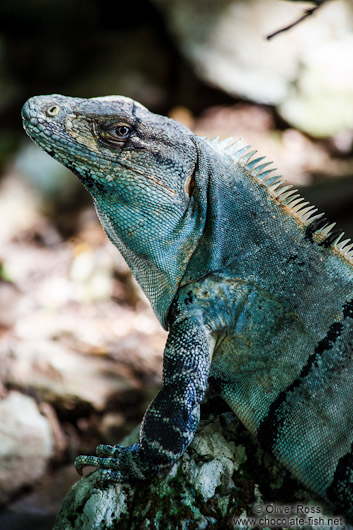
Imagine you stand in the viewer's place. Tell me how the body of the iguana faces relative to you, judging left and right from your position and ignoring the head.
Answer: facing to the left of the viewer
